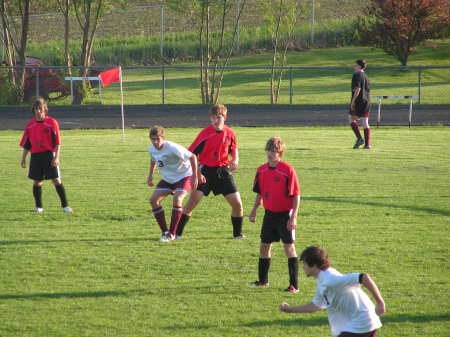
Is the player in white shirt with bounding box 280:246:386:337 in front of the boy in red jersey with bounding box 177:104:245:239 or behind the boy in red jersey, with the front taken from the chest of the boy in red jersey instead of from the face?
in front

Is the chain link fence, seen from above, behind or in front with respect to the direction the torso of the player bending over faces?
behind

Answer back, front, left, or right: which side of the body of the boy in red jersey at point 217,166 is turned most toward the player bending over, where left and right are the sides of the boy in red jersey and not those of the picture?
right

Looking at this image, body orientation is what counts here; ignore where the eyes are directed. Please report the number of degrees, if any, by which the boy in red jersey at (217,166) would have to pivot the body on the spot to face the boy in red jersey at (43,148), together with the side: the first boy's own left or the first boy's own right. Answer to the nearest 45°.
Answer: approximately 135° to the first boy's own right

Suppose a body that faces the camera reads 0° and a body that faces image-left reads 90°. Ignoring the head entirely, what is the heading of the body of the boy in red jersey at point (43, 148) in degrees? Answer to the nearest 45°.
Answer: approximately 0°

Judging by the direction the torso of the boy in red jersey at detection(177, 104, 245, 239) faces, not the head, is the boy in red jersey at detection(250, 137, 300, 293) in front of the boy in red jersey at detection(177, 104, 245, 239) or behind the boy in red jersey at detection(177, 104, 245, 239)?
in front

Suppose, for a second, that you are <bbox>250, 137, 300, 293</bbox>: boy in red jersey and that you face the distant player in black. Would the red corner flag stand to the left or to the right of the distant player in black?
left

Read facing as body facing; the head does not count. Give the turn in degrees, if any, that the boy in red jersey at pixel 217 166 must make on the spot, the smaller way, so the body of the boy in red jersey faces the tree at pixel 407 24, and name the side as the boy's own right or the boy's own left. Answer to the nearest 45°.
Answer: approximately 180°

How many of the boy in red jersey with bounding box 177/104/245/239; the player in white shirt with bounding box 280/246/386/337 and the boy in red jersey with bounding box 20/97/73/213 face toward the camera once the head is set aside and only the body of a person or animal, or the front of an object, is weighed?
2

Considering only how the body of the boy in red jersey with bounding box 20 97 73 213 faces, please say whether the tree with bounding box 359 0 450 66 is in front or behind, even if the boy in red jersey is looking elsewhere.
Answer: behind

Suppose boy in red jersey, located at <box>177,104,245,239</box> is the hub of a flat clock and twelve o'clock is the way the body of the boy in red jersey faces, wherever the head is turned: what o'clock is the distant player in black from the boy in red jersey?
The distant player in black is roughly at 7 o'clock from the boy in red jersey.

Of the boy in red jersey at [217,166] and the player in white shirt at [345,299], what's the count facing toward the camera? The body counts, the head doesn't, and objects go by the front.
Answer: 1
